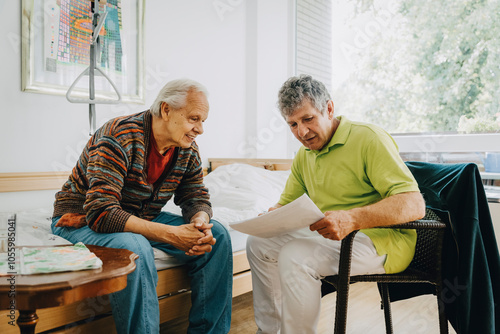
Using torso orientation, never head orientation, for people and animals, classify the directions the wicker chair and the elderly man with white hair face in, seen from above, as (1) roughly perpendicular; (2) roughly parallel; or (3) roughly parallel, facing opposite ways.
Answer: roughly parallel, facing opposite ways

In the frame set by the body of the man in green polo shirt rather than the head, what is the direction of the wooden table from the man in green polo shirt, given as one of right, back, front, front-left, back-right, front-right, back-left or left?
front

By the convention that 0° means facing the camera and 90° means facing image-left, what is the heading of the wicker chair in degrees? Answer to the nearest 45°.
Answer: approximately 90°

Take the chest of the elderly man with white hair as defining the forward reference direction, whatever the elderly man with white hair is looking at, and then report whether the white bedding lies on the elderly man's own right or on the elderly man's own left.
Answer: on the elderly man's own left

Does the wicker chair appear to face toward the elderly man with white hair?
yes

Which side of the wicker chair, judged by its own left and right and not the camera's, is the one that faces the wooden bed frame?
front

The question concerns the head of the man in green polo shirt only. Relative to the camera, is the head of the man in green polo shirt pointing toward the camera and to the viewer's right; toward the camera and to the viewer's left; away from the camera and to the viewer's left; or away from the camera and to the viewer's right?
toward the camera and to the viewer's left

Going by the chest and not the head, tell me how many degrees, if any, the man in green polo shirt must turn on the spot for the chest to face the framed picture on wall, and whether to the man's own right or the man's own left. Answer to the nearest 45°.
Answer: approximately 90° to the man's own right

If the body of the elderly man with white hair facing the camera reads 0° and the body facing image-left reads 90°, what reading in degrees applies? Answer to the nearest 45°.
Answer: approximately 315°

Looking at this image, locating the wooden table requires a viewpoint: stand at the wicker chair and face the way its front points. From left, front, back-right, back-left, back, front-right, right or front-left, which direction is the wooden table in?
front-left

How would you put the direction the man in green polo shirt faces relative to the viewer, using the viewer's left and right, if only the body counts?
facing the viewer and to the left of the viewer

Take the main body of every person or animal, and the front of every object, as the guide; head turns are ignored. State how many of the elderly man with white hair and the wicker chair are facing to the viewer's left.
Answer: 1
